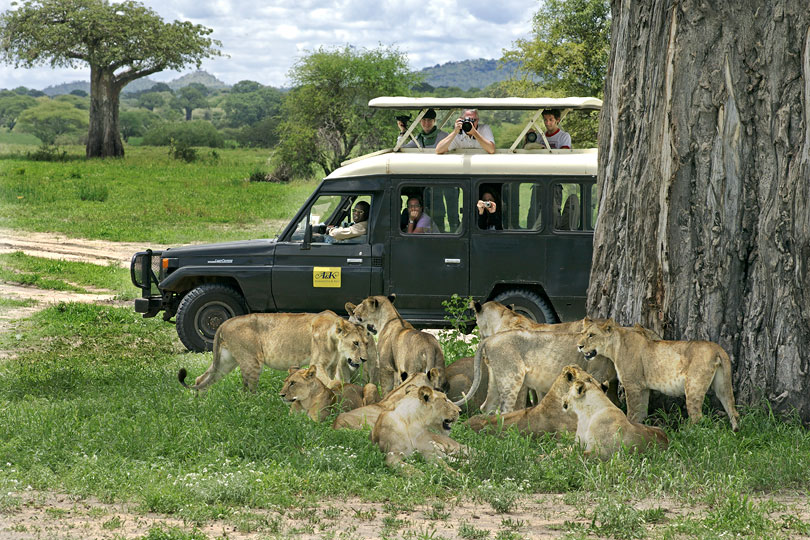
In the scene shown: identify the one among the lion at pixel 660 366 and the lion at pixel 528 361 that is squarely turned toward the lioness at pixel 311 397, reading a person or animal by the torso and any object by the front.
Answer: the lion at pixel 660 366

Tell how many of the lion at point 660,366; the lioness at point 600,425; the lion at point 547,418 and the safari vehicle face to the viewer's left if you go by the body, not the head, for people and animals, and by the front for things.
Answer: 3

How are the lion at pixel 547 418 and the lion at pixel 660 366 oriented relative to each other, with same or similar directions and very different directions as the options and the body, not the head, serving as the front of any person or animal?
very different directions

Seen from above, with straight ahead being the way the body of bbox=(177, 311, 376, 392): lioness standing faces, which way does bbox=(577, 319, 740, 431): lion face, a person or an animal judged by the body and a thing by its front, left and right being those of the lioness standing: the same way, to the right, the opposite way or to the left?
the opposite way

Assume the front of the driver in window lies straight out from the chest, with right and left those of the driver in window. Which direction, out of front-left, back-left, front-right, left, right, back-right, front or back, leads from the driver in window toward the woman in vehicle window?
back-left

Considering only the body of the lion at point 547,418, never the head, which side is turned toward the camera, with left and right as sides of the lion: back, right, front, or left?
right

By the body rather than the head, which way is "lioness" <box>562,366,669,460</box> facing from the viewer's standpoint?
to the viewer's left

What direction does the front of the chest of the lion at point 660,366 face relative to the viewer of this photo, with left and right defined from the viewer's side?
facing to the left of the viewer

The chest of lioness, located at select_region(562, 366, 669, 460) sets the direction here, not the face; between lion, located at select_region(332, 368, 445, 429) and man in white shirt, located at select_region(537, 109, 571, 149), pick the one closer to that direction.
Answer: the lion

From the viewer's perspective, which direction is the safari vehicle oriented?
to the viewer's left

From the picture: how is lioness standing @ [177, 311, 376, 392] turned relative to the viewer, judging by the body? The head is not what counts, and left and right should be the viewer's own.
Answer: facing to the right of the viewer

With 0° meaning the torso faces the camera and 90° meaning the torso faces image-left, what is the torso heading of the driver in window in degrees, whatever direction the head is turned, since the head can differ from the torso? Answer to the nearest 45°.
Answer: approximately 45°
